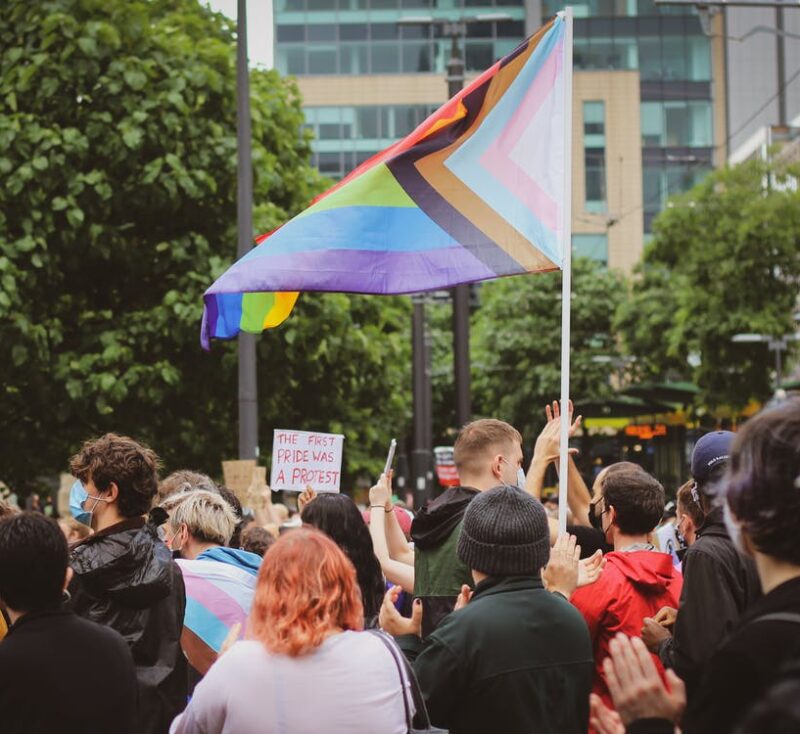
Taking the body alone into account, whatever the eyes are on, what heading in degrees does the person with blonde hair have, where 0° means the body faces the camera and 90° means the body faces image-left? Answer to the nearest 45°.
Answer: approximately 135°

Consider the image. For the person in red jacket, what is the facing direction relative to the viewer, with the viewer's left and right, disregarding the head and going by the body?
facing away from the viewer and to the left of the viewer

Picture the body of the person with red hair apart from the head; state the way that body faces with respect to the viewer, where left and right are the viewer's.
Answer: facing away from the viewer

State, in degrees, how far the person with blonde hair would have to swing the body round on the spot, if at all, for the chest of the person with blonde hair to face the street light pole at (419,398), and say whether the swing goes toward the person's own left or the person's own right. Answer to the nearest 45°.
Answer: approximately 45° to the person's own right

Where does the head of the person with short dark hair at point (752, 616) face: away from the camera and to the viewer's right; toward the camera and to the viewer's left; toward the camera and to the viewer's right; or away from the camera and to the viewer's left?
away from the camera and to the viewer's left

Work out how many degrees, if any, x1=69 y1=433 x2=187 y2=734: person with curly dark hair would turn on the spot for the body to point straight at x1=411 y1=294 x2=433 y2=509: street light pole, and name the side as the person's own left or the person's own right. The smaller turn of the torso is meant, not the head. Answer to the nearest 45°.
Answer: approximately 45° to the person's own right

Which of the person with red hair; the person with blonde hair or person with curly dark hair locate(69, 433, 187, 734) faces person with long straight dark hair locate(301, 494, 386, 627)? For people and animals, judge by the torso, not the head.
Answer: the person with red hair

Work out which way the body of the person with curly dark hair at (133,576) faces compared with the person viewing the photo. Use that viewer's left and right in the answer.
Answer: facing away from the viewer and to the left of the viewer

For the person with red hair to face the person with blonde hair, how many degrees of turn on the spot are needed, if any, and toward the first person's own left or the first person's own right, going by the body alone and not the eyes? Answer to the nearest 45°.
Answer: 0° — they already face them

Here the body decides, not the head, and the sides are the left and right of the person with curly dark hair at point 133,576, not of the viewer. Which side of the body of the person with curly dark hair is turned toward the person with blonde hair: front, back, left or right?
right
